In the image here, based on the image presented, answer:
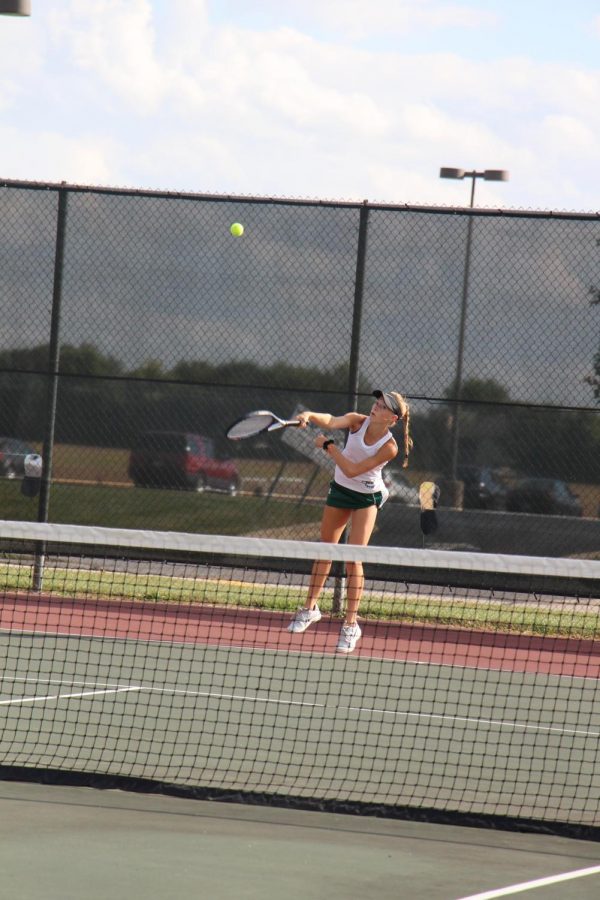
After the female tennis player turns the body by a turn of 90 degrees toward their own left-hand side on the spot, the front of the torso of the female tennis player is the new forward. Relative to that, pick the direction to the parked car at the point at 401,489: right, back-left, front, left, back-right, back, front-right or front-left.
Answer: back-left

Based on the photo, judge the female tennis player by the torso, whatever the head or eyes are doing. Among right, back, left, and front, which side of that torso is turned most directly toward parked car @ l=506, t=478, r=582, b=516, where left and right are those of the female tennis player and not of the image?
back

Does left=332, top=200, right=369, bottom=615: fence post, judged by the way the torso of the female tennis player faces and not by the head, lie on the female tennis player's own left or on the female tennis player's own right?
on the female tennis player's own right

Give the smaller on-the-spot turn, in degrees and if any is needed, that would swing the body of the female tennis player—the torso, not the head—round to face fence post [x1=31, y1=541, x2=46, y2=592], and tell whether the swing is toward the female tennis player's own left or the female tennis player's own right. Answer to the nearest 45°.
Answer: approximately 90° to the female tennis player's own right

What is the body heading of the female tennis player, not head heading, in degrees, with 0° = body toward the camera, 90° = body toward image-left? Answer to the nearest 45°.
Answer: approximately 45°

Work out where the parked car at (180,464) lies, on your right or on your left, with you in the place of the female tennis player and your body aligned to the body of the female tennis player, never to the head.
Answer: on your right

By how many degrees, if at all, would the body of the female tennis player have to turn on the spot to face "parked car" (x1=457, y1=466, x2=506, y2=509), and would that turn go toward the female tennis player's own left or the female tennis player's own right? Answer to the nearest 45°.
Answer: approximately 135° to the female tennis player's own right

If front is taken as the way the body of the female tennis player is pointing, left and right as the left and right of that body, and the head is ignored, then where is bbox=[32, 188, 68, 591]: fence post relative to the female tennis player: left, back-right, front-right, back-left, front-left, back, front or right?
right
